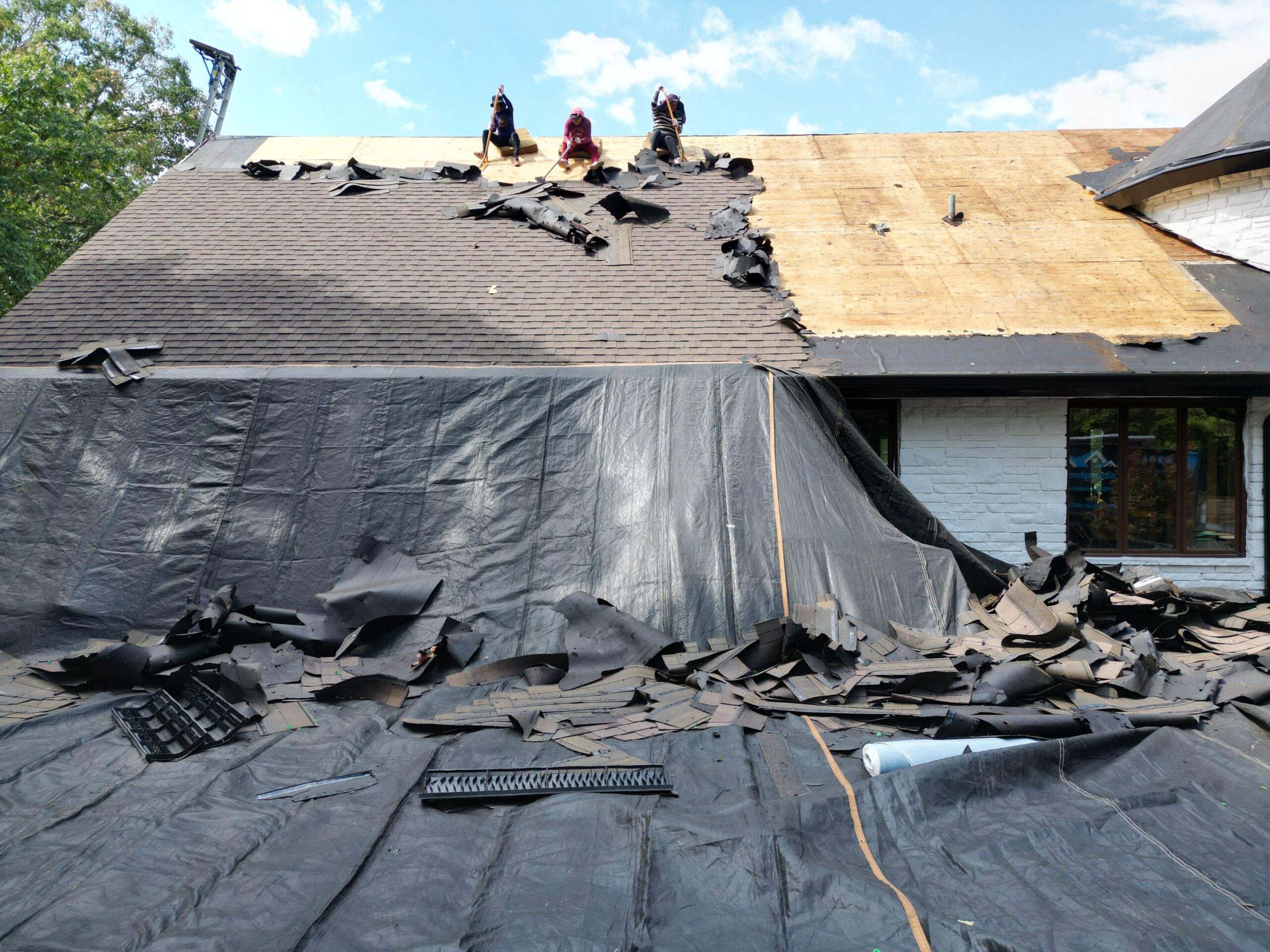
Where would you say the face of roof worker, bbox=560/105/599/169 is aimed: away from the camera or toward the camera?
toward the camera

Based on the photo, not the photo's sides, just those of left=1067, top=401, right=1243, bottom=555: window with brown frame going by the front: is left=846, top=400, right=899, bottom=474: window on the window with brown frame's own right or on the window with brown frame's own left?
on the window with brown frame's own right

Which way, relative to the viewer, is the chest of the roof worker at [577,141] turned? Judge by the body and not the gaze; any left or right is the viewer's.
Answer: facing the viewer

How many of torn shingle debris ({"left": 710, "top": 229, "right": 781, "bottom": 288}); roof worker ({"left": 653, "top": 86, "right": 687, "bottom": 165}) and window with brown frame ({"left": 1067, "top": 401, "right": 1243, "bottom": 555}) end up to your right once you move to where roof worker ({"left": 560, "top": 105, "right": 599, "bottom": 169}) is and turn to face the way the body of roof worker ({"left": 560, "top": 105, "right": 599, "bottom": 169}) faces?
0

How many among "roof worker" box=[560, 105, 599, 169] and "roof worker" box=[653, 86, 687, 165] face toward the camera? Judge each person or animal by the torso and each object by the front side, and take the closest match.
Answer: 2

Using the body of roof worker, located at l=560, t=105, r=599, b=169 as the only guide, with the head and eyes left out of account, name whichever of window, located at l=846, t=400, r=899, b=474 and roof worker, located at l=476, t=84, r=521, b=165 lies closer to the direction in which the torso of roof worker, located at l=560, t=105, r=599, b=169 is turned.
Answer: the window

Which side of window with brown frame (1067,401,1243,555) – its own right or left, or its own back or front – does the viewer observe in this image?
front

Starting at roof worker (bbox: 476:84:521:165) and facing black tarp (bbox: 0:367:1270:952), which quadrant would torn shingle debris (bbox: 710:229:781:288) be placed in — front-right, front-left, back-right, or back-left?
front-left

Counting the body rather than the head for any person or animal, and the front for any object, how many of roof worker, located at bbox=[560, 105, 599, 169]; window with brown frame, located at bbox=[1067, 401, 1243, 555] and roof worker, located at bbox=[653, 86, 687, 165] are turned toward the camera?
3

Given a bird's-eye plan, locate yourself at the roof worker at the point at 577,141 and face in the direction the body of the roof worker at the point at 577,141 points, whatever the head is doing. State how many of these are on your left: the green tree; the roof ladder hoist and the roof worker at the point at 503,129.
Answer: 0

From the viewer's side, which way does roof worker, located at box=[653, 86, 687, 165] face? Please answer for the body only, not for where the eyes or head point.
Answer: toward the camera

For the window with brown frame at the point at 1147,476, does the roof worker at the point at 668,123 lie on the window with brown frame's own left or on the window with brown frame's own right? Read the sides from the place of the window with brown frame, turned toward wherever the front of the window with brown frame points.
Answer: on the window with brown frame's own right

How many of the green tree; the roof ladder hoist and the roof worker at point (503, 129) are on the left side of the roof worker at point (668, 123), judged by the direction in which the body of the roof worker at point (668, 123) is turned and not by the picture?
0

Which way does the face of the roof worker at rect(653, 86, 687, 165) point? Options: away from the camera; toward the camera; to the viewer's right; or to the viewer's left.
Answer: toward the camera
